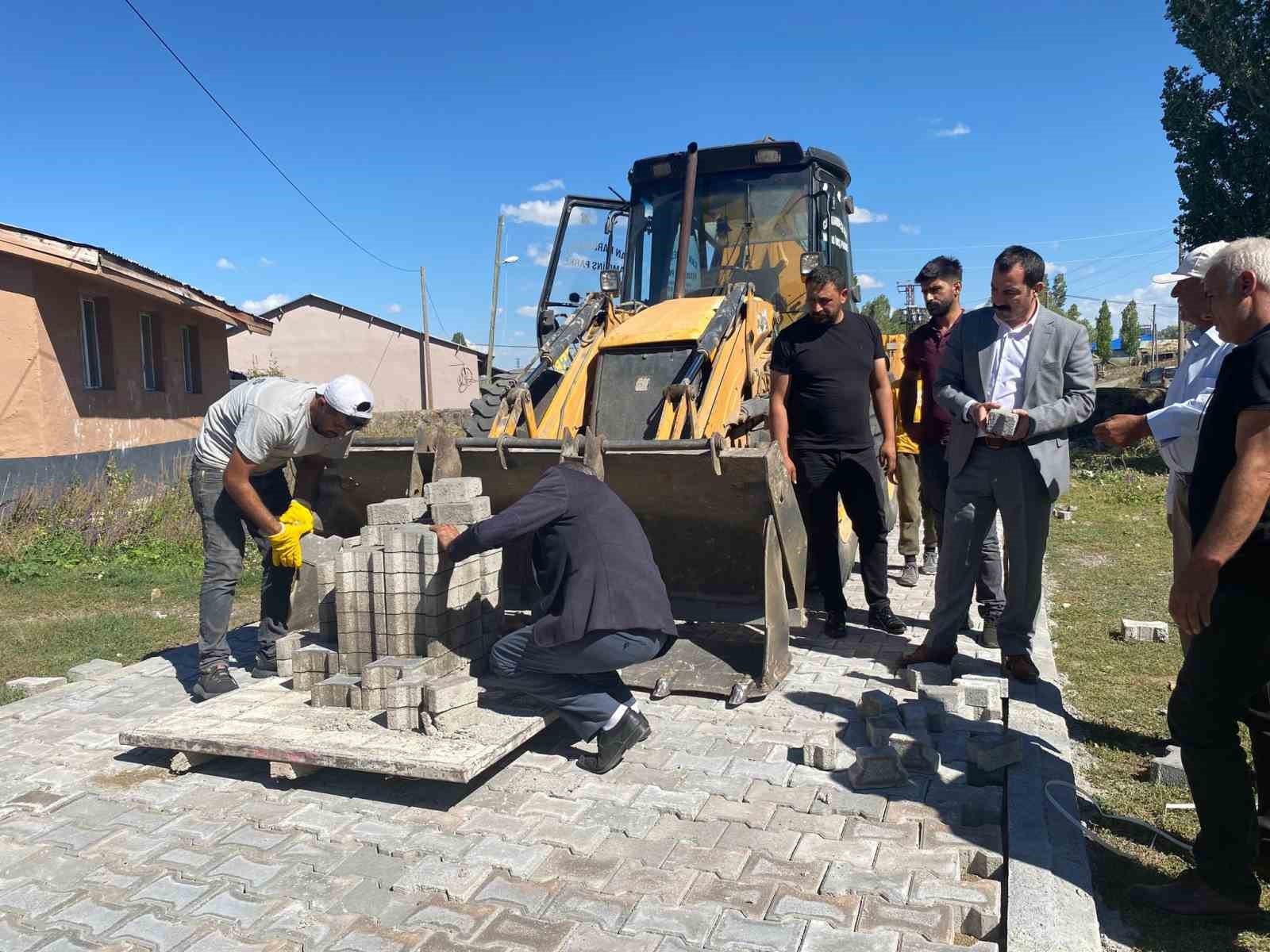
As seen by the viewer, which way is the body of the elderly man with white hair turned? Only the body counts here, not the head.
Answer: to the viewer's left

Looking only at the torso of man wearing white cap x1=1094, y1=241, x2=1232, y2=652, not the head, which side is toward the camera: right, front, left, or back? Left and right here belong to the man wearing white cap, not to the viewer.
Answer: left

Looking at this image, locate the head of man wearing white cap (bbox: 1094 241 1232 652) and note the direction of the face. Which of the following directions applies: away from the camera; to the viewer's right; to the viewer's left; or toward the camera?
to the viewer's left

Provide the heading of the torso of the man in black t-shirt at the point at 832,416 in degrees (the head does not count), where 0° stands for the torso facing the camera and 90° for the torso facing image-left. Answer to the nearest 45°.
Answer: approximately 0°

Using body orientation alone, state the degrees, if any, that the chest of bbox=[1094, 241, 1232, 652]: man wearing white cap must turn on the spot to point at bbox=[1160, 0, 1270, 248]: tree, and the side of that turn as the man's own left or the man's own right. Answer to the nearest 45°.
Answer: approximately 90° to the man's own right

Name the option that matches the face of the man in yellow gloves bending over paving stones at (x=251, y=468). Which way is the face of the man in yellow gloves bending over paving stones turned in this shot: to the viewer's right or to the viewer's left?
to the viewer's right

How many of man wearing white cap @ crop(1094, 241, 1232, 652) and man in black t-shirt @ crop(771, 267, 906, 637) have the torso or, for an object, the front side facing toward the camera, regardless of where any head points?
1

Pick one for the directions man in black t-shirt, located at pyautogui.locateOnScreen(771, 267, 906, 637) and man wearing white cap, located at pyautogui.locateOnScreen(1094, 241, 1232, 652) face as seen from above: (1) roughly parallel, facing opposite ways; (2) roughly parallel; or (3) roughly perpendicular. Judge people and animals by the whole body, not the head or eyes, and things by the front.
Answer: roughly perpendicular

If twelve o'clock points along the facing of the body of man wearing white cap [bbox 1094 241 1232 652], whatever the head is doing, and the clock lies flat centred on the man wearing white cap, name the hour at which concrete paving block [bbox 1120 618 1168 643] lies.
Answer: The concrete paving block is roughly at 3 o'clock from the man wearing white cap.

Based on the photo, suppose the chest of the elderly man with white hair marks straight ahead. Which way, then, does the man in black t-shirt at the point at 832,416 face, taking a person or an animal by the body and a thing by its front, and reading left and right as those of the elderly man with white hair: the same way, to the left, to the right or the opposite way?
to the left

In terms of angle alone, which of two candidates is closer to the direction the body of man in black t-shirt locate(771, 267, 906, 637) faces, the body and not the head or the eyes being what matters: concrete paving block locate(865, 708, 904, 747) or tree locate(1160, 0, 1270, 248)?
the concrete paving block
